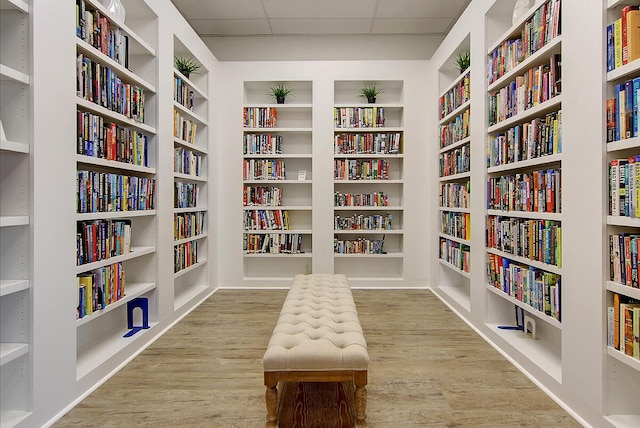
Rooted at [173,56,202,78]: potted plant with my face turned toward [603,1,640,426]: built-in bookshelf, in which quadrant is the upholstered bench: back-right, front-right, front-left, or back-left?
front-right

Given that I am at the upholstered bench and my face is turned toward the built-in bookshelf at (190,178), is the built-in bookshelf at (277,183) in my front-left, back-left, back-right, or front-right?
front-right

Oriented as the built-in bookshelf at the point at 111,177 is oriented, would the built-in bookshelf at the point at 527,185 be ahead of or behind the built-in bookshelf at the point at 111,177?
ahead

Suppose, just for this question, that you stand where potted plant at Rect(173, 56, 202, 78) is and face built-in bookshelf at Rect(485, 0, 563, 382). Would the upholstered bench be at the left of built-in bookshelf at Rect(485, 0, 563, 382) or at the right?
right

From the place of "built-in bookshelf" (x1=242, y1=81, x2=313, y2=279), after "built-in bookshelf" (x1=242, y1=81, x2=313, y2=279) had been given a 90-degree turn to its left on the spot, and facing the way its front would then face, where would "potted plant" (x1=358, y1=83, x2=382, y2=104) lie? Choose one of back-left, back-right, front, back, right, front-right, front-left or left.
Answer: front

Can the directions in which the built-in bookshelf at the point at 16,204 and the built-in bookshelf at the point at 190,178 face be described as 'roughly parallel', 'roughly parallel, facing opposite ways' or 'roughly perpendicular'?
roughly parallel

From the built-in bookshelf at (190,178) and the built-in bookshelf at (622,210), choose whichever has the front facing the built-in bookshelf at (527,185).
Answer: the built-in bookshelf at (190,178)

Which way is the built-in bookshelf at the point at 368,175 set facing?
toward the camera

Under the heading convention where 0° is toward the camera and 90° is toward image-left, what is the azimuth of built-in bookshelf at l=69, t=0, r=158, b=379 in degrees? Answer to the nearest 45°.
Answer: approximately 315°

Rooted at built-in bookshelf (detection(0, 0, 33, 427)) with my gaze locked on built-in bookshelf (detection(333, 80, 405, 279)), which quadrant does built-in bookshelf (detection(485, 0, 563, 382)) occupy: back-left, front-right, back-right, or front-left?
front-right

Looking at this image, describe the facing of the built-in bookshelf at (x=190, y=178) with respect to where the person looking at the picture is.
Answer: facing the viewer and to the right of the viewer

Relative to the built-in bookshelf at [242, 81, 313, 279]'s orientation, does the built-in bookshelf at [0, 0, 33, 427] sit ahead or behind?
ahead

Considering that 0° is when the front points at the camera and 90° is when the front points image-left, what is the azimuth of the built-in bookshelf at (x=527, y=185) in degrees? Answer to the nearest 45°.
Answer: approximately 45°

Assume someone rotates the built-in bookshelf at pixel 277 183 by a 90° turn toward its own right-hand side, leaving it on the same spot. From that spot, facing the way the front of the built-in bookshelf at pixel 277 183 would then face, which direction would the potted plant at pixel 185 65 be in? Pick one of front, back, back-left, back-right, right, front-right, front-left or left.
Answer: front-left

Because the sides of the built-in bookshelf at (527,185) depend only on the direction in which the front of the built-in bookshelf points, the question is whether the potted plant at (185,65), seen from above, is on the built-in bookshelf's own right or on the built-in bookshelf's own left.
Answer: on the built-in bookshelf's own right

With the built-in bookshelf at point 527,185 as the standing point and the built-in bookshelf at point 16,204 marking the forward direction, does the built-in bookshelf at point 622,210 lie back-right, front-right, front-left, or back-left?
front-left

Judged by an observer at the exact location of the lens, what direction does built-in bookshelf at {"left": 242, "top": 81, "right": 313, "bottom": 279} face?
facing the viewer

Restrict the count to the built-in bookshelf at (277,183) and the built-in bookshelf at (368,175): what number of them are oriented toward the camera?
2
